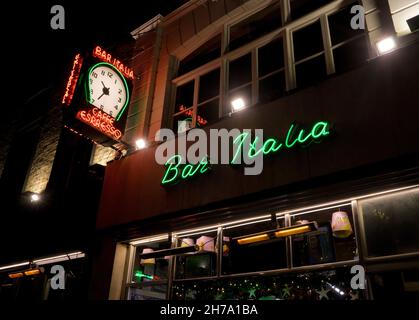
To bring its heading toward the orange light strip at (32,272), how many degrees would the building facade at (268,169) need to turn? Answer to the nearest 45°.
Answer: approximately 90° to its right

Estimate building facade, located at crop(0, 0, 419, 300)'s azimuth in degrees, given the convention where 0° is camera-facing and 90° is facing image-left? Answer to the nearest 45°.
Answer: approximately 45°

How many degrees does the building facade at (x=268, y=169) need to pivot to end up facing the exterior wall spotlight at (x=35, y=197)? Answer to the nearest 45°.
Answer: approximately 90° to its right
